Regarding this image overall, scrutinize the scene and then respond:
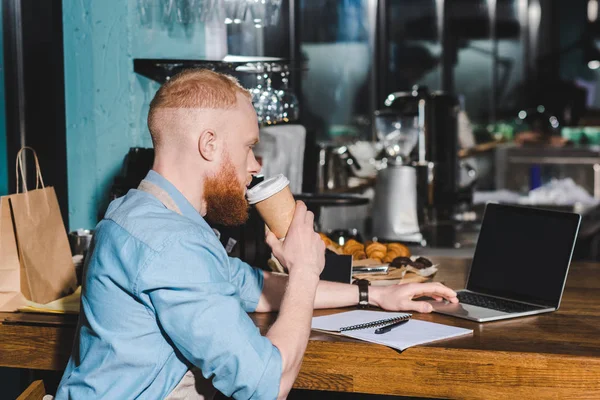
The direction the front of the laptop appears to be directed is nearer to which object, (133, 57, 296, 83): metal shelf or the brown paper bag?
the brown paper bag

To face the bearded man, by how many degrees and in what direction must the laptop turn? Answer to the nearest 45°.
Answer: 0° — it already faces them

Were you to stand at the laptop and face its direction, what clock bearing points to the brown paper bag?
The brown paper bag is roughly at 1 o'clock from the laptop.

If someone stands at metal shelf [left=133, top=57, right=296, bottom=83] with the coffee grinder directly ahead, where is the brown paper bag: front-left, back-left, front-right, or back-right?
back-right

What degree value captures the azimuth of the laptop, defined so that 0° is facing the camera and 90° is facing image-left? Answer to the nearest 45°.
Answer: approximately 45°

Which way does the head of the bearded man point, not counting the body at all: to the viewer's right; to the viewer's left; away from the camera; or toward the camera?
to the viewer's right

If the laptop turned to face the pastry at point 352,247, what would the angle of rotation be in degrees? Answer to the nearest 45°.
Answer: approximately 90° to its right

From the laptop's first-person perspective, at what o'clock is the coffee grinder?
The coffee grinder is roughly at 4 o'clock from the laptop.
